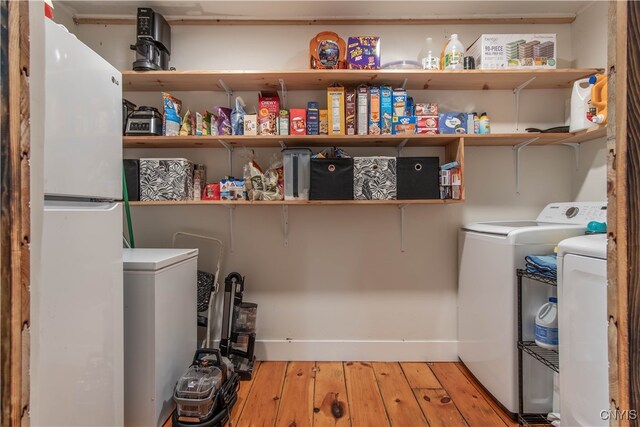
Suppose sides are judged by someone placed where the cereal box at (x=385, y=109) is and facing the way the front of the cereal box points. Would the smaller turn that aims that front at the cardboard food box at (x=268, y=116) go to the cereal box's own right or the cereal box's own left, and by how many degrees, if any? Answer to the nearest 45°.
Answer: approximately 90° to the cereal box's own right

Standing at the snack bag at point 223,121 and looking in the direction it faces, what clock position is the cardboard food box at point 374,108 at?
The cardboard food box is roughly at 10 o'clock from the snack bag.

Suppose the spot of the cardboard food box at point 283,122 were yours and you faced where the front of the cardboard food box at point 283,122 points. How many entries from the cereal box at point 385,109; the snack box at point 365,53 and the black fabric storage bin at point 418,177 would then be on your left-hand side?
3

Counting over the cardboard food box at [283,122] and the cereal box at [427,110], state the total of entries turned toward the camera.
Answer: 2

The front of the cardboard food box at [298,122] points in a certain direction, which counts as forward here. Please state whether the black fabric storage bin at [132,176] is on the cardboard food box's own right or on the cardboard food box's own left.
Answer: on the cardboard food box's own right

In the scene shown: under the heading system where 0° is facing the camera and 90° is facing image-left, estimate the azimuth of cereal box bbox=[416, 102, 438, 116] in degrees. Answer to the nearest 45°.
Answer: approximately 0°

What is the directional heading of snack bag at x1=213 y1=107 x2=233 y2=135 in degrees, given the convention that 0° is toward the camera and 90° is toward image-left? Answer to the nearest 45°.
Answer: approximately 0°
